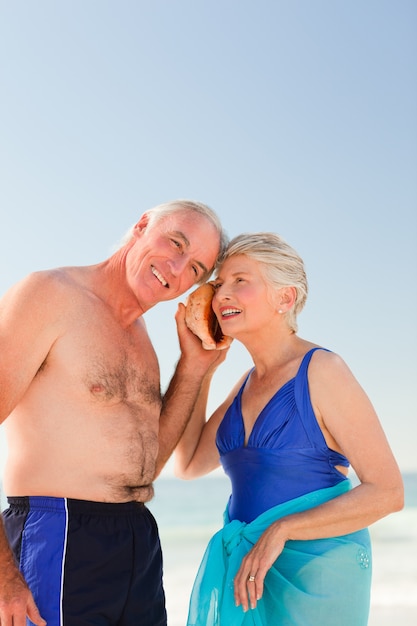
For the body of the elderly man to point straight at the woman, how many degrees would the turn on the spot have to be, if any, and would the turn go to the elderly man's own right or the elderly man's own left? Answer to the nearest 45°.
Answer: approximately 45° to the elderly man's own left

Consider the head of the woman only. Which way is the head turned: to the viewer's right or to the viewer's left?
to the viewer's left

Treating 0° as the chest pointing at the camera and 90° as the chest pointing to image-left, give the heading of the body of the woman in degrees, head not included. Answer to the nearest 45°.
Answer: approximately 45°

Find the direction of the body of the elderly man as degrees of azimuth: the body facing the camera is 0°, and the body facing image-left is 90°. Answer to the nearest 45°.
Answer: approximately 315°
